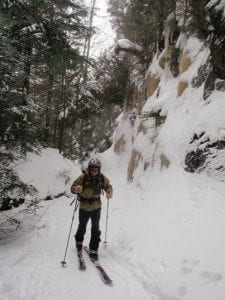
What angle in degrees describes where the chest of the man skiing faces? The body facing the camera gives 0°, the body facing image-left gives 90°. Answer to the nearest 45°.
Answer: approximately 0°
